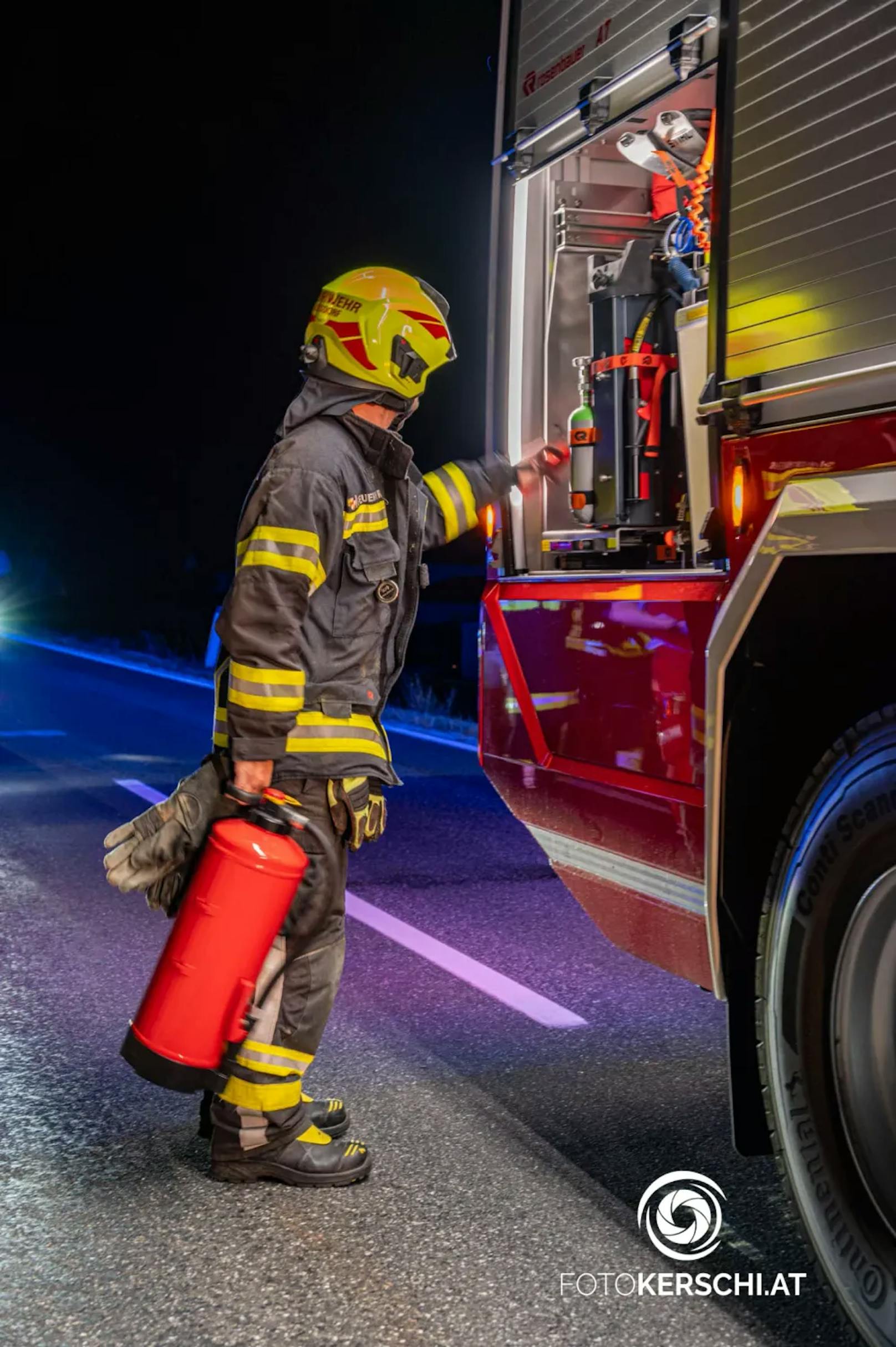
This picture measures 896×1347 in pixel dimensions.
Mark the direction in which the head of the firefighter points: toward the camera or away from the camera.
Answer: away from the camera

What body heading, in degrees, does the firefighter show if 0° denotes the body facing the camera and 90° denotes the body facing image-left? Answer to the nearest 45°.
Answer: approximately 270°

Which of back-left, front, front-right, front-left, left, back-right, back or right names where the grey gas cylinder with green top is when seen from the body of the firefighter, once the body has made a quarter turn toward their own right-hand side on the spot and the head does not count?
back-left

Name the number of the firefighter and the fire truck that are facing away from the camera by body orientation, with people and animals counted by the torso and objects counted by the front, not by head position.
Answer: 0

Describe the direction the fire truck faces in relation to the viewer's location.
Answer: facing the viewer and to the right of the viewer
